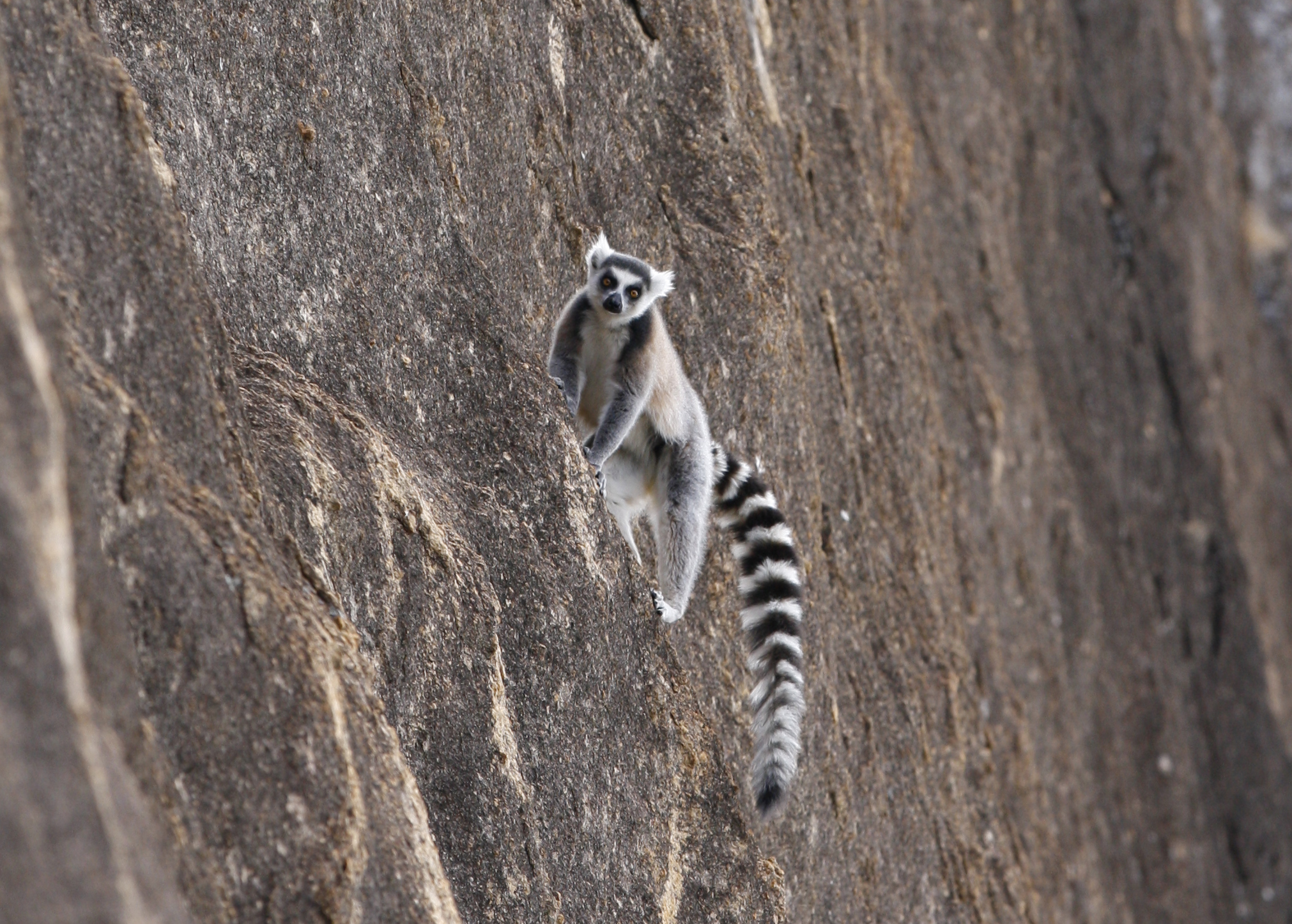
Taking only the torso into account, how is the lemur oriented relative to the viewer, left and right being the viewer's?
facing the viewer and to the left of the viewer
